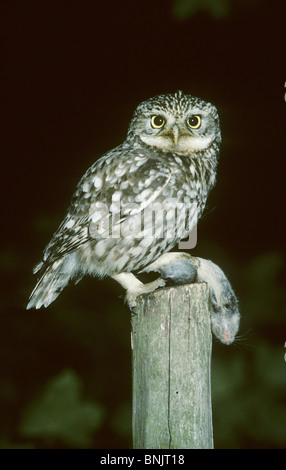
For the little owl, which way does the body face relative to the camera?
to the viewer's right
